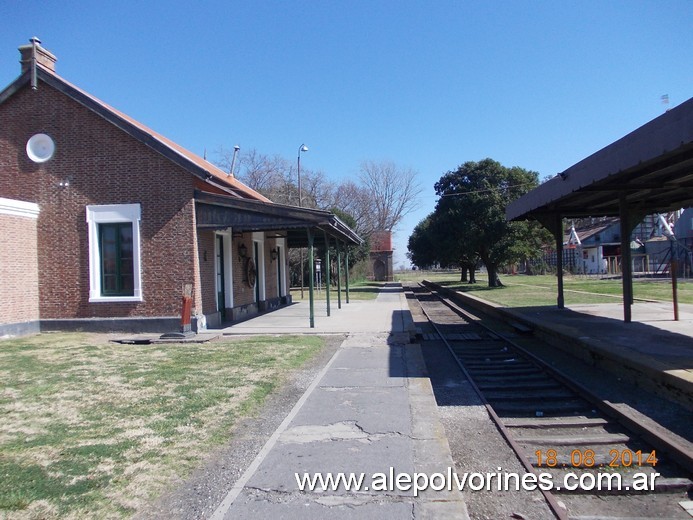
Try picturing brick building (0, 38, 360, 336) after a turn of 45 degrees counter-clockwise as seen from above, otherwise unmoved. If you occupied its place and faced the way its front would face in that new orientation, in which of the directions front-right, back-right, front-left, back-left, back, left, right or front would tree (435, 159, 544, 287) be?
front

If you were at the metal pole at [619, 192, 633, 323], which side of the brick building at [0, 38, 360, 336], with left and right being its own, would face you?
front

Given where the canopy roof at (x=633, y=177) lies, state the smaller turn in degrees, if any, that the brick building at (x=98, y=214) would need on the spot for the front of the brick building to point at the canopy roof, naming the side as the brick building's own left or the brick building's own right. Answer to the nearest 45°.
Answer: approximately 45° to the brick building's own right

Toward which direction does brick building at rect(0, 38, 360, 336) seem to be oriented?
to the viewer's right
